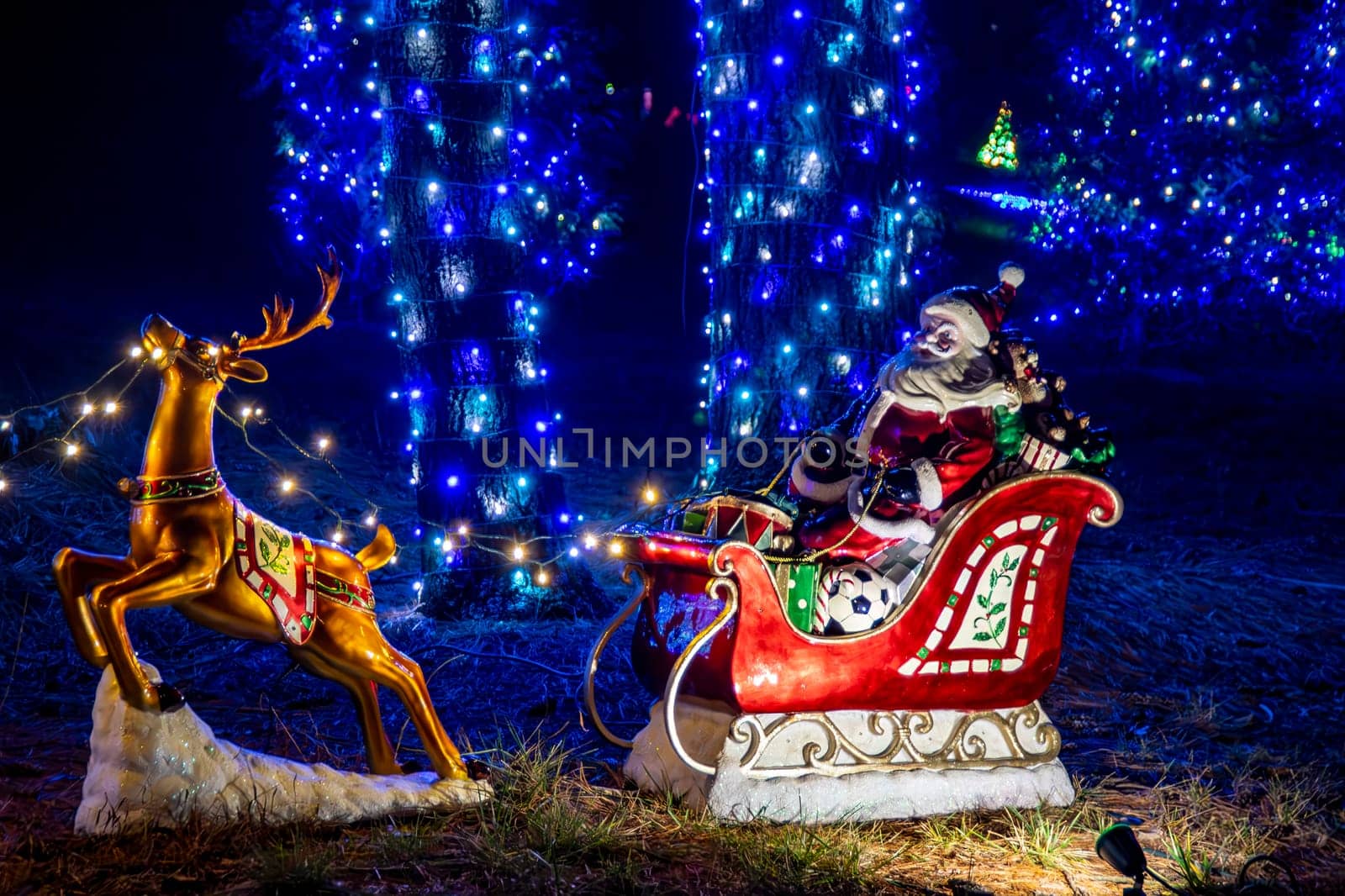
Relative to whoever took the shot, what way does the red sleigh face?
facing the viewer and to the left of the viewer

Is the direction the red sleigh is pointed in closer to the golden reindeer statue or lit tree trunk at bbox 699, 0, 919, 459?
the golden reindeer statue

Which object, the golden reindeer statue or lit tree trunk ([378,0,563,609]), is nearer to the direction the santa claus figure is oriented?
the golden reindeer statue

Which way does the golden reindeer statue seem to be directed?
to the viewer's left

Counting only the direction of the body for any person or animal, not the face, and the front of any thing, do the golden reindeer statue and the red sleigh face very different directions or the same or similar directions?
same or similar directions

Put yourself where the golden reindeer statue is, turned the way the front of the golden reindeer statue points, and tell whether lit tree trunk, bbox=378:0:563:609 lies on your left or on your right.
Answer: on your right

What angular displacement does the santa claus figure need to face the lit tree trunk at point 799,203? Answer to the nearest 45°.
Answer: approximately 135° to its right

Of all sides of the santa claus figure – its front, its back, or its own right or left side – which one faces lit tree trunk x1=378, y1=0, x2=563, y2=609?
right

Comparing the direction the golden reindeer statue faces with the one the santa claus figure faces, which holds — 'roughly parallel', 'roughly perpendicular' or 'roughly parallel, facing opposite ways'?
roughly parallel

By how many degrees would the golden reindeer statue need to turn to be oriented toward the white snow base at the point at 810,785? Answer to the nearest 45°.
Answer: approximately 180°

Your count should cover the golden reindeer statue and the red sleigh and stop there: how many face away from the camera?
0

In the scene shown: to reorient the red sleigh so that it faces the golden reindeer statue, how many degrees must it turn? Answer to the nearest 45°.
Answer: approximately 45° to its right

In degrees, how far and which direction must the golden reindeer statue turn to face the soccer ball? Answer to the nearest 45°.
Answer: approximately 180°
